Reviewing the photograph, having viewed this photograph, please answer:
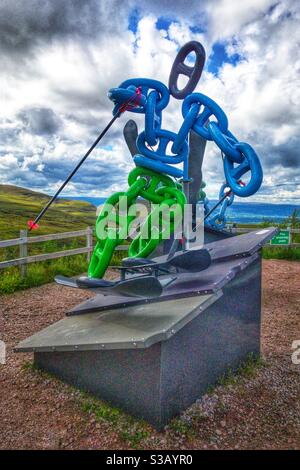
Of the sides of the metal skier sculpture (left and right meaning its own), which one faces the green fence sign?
back

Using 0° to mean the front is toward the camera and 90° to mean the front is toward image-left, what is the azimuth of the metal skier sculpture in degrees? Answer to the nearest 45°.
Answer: approximately 45°
